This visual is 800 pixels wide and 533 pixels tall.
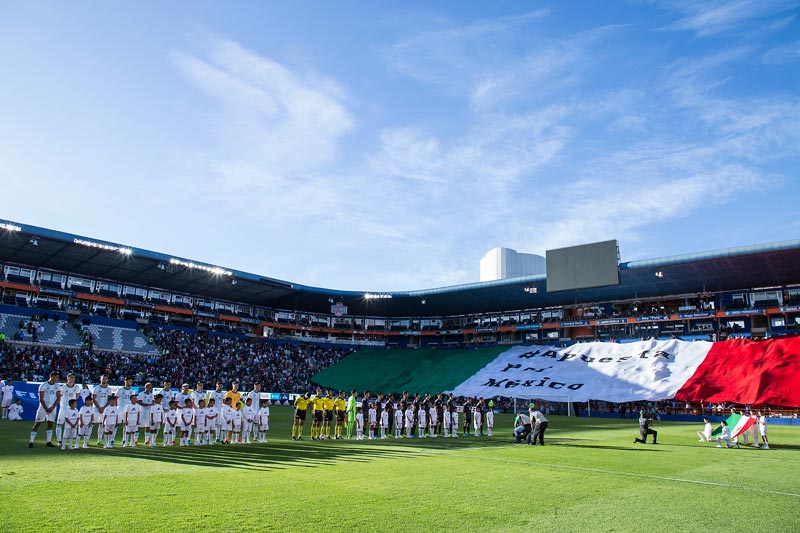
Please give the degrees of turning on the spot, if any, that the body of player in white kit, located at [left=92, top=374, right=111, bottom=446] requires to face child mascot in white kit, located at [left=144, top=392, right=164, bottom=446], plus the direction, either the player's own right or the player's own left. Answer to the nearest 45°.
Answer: approximately 45° to the player's own left

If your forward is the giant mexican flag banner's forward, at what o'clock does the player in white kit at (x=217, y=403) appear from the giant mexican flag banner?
The player in white kit is roughly at 1 o'clock from the giant mexican flag banner.

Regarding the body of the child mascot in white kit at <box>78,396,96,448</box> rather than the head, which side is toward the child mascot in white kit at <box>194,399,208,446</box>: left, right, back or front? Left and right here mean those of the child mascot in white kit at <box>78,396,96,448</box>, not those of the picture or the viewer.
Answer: left

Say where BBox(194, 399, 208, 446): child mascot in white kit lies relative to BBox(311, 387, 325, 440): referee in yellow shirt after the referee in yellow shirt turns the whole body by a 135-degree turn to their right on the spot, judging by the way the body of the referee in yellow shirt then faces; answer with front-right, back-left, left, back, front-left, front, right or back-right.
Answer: front-left

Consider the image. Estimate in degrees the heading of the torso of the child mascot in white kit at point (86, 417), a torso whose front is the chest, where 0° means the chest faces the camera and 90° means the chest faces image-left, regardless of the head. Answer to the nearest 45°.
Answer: approximately 0°

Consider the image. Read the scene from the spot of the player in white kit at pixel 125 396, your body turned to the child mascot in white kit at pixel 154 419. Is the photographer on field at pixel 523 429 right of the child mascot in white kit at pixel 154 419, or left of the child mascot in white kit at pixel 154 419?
left

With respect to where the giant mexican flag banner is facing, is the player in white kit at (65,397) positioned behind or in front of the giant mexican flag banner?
in front

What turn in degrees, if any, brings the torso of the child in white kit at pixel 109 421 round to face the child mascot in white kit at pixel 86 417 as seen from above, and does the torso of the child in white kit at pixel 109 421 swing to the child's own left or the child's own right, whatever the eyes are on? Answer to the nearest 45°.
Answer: approximately 90° to the child's own right
